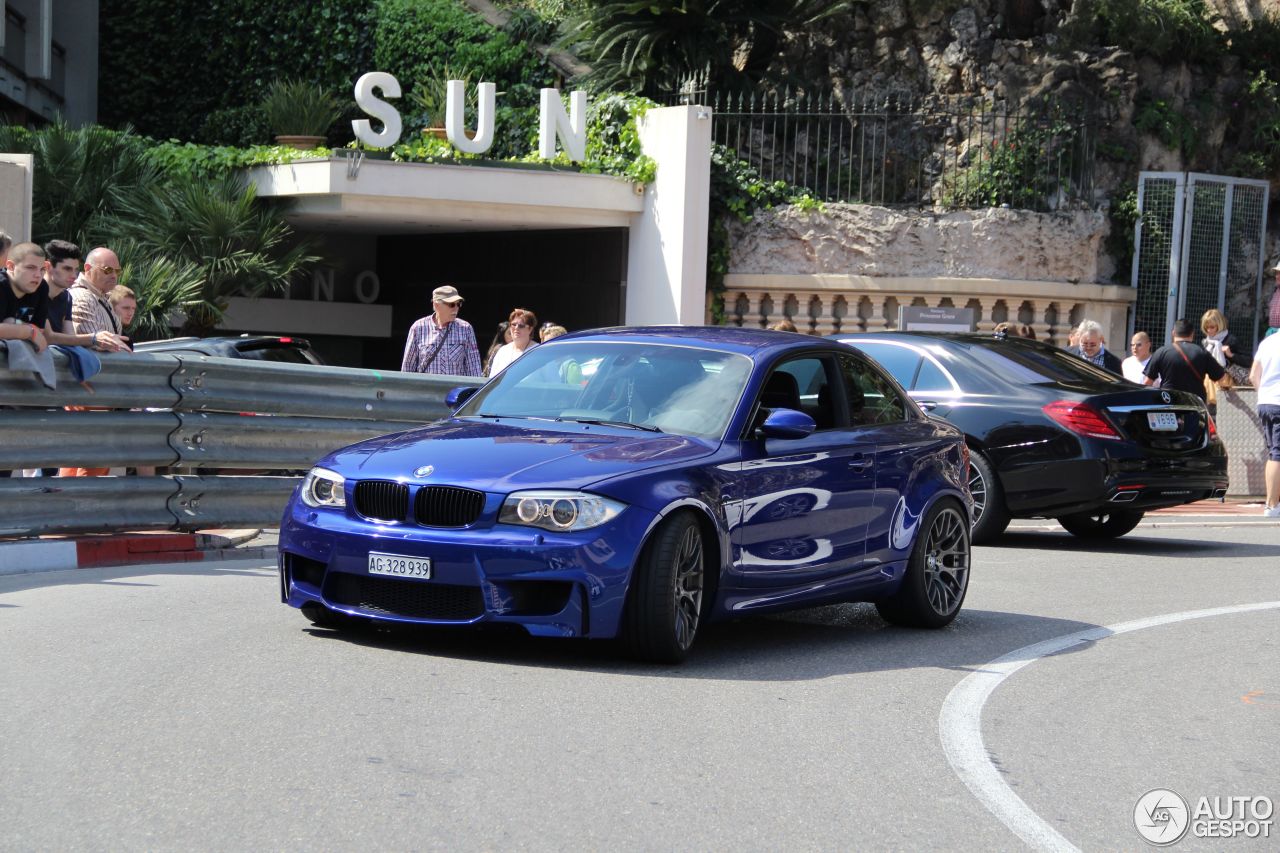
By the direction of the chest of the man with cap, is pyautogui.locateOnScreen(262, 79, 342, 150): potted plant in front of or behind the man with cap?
behind

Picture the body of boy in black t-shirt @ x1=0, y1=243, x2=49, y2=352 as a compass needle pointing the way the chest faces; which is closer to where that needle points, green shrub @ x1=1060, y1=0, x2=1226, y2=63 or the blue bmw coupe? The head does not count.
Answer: the blue bmw coupe

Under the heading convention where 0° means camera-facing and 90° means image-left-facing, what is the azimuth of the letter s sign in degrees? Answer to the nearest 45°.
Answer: approximately 0°

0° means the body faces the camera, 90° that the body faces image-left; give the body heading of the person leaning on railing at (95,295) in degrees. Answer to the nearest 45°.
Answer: approximately 315°

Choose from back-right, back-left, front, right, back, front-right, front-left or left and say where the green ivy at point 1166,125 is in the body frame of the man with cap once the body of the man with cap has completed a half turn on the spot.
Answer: front-right

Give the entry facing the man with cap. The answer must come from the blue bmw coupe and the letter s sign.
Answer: the letter s sign

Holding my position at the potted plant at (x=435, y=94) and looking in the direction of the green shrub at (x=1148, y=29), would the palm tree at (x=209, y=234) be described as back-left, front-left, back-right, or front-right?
back-right

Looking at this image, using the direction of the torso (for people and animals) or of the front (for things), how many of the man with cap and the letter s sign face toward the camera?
2

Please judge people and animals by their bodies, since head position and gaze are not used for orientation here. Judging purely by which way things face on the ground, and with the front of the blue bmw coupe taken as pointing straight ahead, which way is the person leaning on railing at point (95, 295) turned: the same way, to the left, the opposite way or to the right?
to the left
